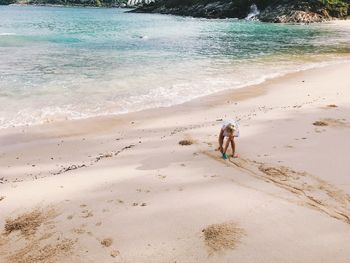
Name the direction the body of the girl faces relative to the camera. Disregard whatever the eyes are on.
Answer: toward the camera
